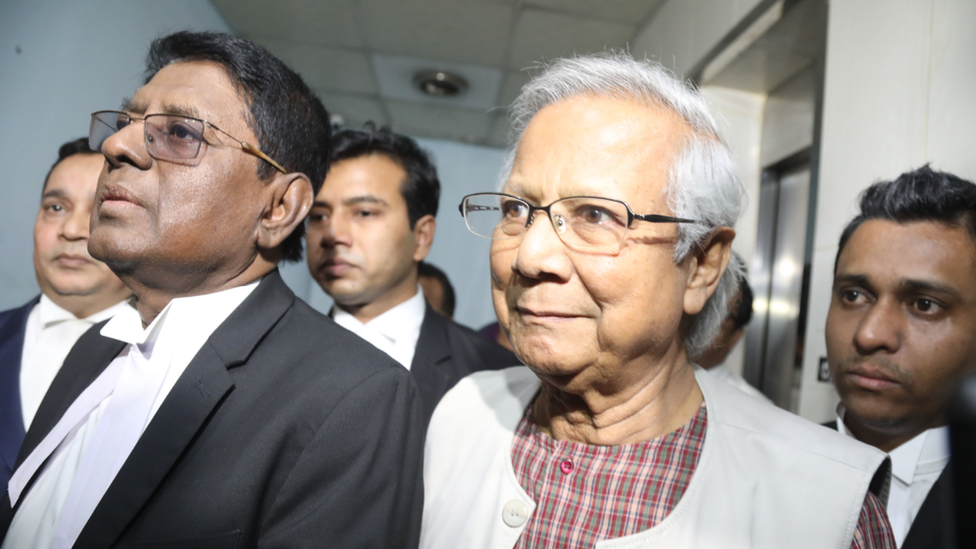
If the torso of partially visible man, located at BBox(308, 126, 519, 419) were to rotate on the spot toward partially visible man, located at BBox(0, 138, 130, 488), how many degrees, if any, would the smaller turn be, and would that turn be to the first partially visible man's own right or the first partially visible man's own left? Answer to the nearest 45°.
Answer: approximately 45° to the first partially visible man's own right

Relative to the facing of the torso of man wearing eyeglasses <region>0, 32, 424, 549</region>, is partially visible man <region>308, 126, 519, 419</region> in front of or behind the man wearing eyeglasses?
behind

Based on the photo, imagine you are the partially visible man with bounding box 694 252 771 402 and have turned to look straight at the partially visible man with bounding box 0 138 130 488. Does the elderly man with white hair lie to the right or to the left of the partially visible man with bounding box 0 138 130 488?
left

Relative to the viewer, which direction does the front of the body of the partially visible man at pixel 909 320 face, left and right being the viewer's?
facing the viewer and to the left of the viewer

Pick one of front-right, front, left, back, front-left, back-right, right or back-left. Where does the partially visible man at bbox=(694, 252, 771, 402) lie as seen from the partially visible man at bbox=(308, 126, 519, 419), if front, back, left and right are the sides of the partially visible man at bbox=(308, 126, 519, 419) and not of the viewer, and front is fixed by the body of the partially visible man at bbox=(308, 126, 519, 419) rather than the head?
back-left

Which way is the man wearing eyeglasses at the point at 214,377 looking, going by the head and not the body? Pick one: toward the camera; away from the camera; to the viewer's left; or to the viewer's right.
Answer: to the viewer's left

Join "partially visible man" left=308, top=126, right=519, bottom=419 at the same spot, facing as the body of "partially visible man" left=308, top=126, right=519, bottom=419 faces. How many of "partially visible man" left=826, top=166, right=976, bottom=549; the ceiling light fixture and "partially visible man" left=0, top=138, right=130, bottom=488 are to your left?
1

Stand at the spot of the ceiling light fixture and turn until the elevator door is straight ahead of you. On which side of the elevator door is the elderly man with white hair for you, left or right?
right

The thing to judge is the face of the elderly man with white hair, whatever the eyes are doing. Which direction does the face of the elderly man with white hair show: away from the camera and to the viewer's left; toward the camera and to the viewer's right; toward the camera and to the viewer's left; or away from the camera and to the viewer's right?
toward the camera and to the viewer's left
